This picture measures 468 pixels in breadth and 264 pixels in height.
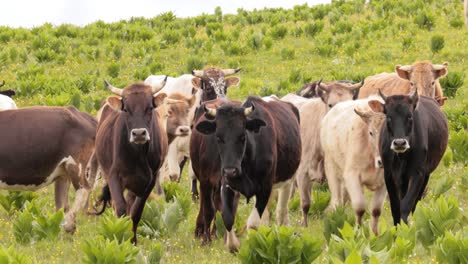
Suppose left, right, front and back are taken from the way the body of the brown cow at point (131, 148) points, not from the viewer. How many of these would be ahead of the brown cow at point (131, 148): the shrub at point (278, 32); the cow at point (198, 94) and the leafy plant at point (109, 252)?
1

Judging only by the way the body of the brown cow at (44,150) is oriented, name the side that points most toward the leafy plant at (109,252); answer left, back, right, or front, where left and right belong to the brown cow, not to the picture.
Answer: left

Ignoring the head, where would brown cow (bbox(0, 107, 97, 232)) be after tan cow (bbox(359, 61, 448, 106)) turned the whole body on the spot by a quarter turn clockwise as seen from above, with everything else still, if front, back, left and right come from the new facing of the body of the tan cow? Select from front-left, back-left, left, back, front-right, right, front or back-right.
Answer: front

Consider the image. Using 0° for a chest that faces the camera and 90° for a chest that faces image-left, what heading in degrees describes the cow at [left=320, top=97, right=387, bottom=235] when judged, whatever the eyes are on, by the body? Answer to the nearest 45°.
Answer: approximately 315°

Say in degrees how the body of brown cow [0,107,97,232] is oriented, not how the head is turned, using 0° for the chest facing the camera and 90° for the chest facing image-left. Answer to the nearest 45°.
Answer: approximately 90°

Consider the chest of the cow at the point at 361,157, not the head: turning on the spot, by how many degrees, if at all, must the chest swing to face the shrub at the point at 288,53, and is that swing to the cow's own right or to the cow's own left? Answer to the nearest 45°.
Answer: approximately 135° to the cow's own left

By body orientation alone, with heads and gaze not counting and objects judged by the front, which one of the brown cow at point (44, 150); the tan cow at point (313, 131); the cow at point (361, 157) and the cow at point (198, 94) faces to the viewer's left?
the brown cow

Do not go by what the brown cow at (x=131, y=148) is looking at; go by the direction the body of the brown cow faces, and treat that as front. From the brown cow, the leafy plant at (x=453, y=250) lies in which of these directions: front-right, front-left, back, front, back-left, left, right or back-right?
front-left

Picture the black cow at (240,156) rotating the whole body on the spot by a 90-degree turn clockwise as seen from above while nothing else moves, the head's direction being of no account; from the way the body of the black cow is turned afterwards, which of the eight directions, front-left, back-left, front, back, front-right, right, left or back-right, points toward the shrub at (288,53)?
front-right

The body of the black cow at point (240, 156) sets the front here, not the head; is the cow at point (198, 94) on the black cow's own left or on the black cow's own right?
on the black cow's own right

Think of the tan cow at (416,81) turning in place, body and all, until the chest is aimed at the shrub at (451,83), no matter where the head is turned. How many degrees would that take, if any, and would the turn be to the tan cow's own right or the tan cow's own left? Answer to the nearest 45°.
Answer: approximately 135° to the tan cow's own left

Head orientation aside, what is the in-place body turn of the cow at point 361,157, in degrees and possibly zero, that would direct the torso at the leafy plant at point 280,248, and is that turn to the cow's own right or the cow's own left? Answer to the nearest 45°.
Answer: approximately 45° to the cow's own right
